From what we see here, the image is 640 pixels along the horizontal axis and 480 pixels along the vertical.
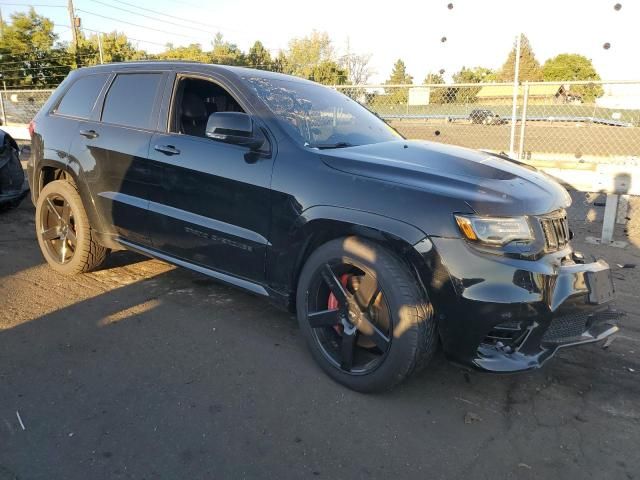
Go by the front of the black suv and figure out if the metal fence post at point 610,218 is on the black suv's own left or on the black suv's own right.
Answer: on the black suv's own left

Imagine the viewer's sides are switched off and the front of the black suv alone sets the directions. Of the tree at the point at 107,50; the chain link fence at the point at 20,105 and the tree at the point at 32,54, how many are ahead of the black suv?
0

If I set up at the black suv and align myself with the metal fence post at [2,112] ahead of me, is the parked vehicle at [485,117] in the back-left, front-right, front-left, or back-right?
front-right

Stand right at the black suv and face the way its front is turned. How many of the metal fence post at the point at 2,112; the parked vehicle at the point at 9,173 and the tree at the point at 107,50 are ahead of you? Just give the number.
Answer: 0

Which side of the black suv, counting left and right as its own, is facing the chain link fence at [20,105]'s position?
back

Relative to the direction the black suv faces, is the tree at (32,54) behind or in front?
behind

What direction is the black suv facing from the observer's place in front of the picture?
facing the viewer and to the right of the viewer

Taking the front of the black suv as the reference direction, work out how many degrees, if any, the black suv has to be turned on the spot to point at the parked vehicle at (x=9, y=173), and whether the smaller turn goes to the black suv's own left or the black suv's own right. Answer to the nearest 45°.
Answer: approximately 180°

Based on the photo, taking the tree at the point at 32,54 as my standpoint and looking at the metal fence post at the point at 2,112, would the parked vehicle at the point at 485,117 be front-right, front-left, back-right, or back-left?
front-left

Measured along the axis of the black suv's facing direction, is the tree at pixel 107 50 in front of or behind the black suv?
behind

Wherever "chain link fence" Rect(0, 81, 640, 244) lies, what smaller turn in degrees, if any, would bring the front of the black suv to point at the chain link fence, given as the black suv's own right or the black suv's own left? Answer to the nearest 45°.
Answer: approximately 90° to the black suv's own left
